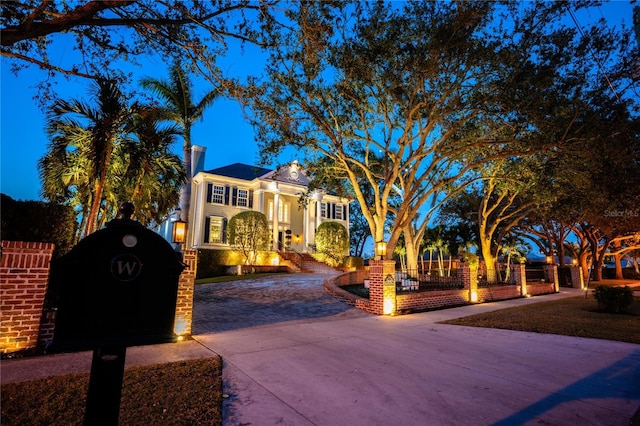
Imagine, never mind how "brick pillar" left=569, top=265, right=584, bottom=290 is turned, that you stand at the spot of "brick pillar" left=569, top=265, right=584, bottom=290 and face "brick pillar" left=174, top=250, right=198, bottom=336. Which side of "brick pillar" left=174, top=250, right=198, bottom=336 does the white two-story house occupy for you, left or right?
right

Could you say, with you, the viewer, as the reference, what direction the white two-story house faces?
facing the viewer and to the right of the viewer

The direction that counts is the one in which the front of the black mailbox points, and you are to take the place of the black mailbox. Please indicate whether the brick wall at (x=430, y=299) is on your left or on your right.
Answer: on your left

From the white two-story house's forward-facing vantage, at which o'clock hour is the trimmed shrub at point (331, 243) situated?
The trimmed shrub is roughly at 11 o'clock from the white two-story house.

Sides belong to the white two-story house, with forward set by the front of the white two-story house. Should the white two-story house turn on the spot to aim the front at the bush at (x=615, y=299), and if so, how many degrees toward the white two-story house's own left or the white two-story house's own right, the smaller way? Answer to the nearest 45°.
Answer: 0° — it already faces it

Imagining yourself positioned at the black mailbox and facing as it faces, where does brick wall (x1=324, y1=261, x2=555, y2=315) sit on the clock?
The brick wall is roughly at 8 o'clock from the black mailbox.

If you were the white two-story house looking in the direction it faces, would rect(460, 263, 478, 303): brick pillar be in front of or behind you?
in front

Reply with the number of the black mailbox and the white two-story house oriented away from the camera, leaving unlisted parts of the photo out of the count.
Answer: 0

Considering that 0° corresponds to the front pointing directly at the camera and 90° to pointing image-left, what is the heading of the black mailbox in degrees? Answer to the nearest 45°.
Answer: approximately 0°

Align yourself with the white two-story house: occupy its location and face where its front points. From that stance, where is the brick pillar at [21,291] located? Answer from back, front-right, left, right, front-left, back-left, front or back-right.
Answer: front-right
